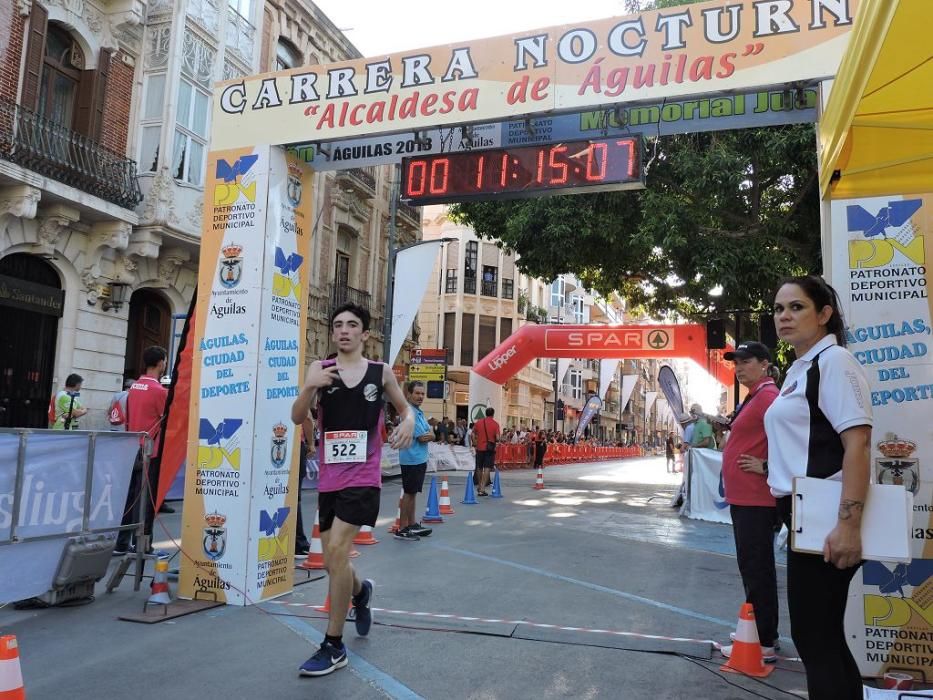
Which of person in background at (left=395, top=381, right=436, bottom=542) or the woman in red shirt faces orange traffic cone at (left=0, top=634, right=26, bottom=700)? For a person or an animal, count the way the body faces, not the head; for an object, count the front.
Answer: the woman in red shirt

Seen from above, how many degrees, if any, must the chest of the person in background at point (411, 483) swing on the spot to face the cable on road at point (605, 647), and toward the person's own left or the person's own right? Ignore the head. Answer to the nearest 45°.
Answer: approximately 90° to the person's own right

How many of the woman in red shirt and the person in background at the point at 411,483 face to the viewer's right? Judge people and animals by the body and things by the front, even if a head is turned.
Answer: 1

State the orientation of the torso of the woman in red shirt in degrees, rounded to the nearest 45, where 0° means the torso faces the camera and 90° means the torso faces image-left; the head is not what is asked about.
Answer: approximately 45°

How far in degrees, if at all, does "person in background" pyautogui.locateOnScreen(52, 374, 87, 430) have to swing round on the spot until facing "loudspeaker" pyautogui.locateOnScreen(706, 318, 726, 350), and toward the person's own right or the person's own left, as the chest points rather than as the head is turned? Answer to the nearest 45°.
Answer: approximately 45° to the person's own left

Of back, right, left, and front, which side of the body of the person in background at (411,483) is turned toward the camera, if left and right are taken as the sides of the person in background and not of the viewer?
right

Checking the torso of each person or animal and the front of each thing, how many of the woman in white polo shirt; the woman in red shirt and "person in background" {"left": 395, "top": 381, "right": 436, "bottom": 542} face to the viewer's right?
1

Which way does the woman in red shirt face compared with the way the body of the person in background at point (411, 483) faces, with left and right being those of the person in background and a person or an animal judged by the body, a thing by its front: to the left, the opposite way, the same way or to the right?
the opposite way

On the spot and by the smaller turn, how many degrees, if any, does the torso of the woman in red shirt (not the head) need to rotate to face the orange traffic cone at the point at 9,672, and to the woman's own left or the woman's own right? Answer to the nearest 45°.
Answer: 0° — they already face it
